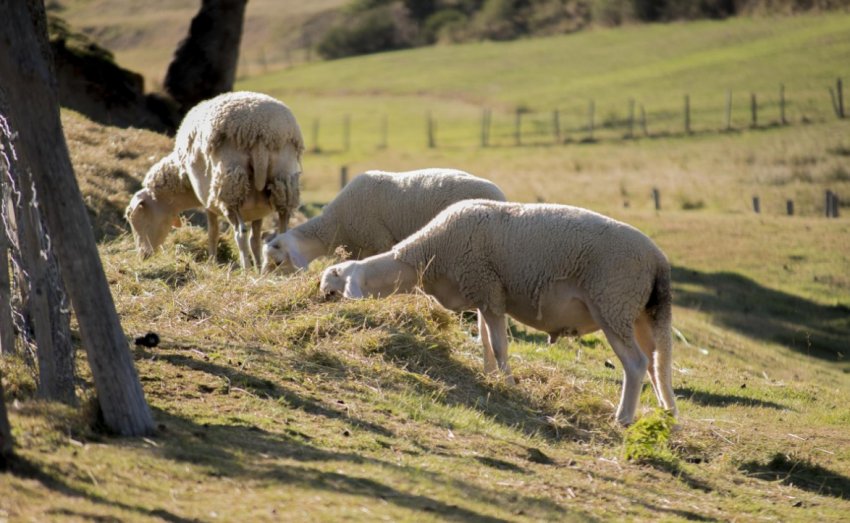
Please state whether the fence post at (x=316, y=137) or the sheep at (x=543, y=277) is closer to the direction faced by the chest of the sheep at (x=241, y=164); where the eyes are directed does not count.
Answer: the fence post

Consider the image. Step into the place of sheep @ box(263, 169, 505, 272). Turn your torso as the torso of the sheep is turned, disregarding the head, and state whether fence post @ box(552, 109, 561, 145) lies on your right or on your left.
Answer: on your right

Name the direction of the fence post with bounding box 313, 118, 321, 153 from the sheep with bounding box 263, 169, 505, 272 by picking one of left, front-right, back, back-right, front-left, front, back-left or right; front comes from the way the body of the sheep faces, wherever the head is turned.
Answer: right

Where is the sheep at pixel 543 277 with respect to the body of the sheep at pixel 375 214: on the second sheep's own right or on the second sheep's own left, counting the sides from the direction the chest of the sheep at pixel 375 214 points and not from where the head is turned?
on the second sheep's own left

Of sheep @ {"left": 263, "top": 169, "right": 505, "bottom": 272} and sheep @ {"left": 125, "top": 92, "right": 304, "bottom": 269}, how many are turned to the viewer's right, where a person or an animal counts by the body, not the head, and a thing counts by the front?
0

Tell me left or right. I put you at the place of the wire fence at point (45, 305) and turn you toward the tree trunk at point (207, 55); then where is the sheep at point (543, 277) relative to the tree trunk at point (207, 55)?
right

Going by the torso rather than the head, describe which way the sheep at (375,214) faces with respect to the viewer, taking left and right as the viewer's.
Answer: facing to the left of the viewer

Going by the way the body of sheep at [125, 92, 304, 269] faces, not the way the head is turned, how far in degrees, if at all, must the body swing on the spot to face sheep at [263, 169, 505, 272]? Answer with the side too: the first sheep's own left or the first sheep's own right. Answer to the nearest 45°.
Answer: approximately 135° to the first sheep's own right

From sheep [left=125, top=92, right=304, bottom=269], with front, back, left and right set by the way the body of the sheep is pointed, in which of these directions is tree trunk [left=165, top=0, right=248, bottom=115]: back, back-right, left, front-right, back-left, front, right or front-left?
front-right

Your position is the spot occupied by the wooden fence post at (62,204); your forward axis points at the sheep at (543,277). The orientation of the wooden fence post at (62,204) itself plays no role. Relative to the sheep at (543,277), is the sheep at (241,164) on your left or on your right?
left

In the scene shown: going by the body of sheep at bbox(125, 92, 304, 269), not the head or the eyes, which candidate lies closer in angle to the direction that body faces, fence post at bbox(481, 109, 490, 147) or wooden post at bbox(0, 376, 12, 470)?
the fence post

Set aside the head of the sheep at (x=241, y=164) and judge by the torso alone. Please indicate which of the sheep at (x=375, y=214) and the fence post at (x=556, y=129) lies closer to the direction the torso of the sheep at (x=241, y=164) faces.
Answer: the fence post

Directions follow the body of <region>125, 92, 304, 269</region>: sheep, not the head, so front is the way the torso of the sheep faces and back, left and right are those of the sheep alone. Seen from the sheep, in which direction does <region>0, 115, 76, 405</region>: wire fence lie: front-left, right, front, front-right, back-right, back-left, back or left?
back-left

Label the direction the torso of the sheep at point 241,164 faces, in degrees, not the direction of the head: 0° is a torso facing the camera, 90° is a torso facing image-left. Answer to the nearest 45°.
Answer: approximately 135°

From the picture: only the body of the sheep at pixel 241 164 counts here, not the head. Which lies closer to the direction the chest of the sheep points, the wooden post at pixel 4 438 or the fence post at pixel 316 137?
the fence post
